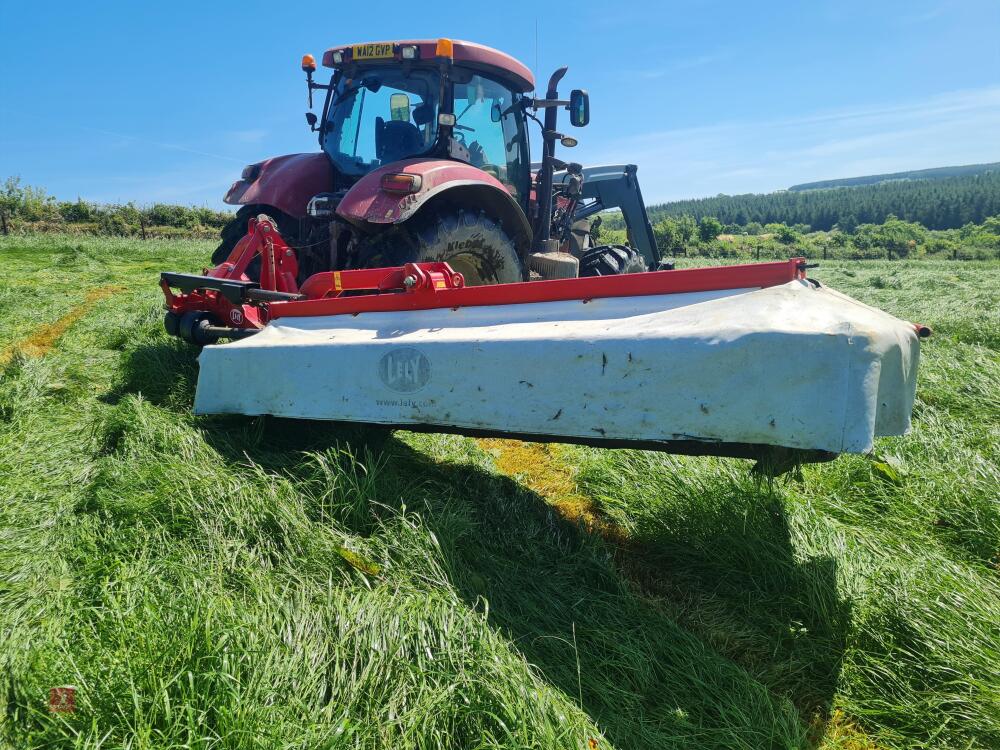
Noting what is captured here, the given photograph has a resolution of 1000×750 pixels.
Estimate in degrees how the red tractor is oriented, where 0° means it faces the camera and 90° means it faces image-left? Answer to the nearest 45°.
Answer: approximately 225°
